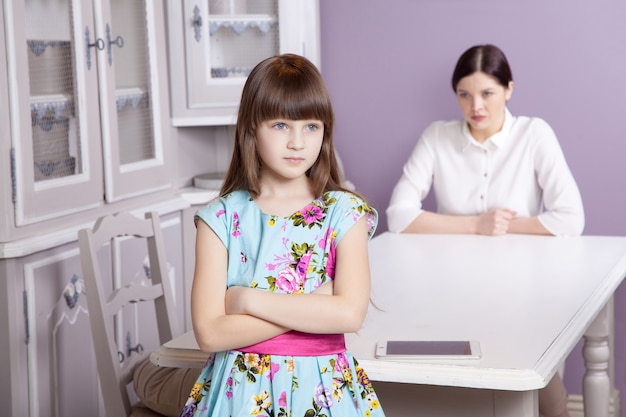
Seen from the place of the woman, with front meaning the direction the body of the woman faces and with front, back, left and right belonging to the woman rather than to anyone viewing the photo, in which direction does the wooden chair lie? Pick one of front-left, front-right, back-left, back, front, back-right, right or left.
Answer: front-right

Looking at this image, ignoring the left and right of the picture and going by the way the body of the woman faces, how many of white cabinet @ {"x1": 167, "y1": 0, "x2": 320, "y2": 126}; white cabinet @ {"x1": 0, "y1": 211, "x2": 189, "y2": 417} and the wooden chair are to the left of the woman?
0

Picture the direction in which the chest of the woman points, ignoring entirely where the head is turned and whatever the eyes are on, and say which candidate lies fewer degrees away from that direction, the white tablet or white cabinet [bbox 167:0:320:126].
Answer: the white tablet

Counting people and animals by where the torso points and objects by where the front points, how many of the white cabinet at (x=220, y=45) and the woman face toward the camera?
2

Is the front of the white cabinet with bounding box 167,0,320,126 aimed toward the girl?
yes

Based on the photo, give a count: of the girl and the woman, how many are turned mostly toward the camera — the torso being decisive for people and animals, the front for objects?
2

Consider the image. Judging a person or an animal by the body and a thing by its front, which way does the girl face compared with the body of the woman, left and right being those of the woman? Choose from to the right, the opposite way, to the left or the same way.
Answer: the same way

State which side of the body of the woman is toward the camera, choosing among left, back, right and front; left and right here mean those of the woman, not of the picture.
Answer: front

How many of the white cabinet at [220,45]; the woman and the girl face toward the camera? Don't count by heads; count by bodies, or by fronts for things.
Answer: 3

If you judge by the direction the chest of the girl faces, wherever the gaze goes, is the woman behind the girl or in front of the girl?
behind

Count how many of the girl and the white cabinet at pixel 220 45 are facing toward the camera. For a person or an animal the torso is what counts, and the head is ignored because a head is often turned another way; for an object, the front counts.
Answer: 2

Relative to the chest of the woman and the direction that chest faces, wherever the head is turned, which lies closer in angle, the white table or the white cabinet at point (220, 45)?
the white table

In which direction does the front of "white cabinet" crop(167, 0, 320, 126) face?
toward the camera
